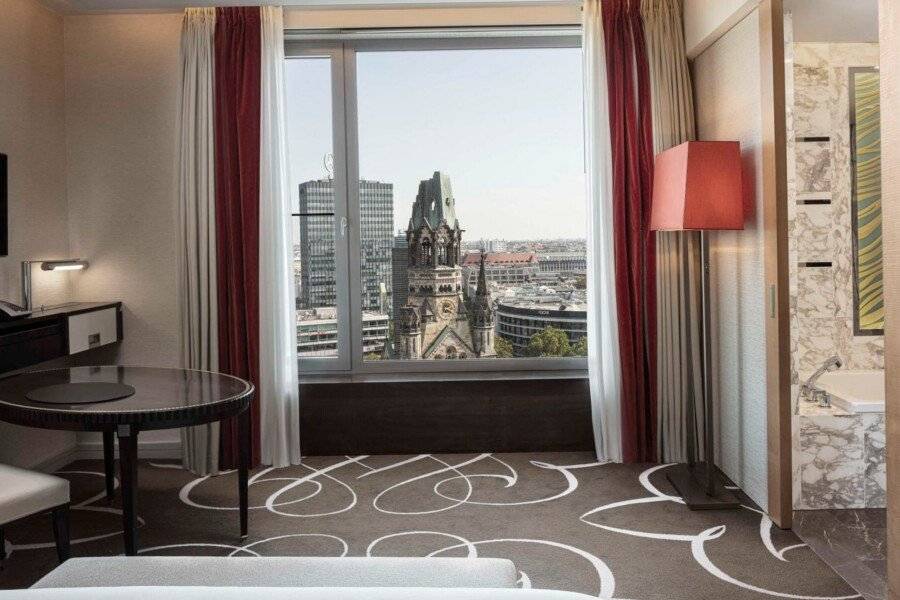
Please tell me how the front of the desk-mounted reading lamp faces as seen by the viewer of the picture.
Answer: facing to the right of the viewer

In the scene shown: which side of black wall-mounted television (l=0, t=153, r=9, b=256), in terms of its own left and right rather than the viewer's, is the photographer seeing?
right

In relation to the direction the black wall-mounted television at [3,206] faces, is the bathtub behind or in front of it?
in front

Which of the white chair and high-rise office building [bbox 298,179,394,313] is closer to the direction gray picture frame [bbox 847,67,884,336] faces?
the white chair
